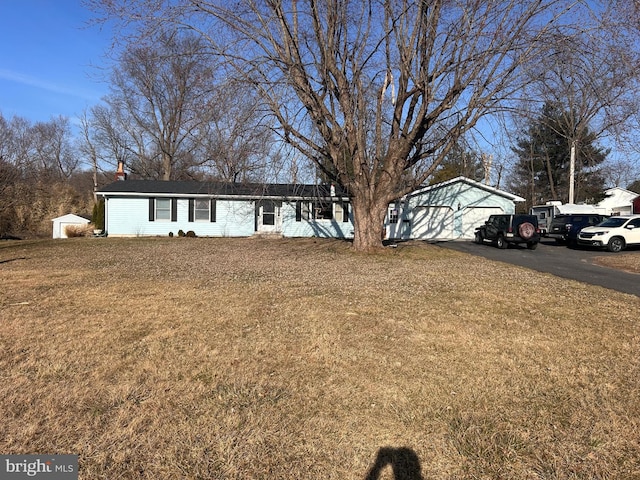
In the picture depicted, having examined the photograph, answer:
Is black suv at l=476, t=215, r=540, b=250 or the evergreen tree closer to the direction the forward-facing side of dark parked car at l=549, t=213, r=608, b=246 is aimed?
the evergreen tree

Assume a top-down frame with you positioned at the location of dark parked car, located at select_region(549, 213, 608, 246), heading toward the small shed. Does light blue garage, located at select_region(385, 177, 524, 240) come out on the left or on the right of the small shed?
right

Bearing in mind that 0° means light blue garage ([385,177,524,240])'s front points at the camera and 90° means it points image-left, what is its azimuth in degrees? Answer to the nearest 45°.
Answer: approximately 0°

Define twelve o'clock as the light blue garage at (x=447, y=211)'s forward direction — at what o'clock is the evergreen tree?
The evergreen tree is roughly at 7 o'clock from the light blue garage.

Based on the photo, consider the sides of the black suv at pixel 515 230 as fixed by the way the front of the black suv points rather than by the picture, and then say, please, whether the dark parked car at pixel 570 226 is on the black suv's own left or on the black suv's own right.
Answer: on the black suv's own right

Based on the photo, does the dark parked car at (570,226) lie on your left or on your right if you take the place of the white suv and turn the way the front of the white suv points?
on your right

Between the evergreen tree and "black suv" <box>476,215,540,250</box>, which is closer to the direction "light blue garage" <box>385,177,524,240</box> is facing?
the black suv

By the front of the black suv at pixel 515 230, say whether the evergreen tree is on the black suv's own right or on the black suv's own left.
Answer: on the black suv's own right

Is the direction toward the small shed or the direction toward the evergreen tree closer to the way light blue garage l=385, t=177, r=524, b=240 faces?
the small shed

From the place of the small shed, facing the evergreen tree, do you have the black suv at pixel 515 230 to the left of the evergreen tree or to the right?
right

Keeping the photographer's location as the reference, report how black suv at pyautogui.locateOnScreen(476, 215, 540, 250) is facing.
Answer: facing away from the viewer and to the left of the viewer

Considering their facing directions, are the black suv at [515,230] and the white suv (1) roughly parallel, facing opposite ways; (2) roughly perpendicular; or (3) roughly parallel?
roughly perpendicular
